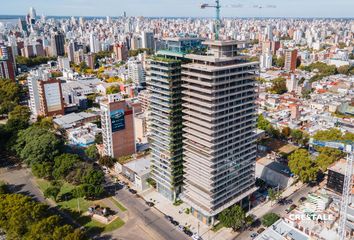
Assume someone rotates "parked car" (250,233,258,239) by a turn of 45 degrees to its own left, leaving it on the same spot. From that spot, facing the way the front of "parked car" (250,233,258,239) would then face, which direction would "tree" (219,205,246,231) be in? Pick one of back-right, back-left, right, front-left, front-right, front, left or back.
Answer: left

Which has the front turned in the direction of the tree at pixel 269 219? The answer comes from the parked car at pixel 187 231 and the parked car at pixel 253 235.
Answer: the parked car at pixel 253 235

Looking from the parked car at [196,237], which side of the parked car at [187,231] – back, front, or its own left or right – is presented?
back

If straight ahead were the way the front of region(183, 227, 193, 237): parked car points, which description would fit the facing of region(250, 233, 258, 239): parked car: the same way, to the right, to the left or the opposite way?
to the right

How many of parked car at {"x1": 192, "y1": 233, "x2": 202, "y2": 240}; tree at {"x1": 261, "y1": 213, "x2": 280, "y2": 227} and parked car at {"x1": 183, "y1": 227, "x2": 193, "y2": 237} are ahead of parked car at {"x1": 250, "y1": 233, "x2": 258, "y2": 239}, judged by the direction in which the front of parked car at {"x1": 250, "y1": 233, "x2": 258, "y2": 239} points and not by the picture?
1

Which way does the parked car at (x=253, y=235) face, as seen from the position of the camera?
facing away from the viewer and to the right of the viewer

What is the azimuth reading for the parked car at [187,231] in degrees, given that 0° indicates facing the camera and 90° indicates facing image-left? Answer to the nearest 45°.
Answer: approximately 135°

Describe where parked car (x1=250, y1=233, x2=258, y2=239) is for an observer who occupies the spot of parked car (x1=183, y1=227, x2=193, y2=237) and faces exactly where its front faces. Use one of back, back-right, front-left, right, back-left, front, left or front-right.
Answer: back-right

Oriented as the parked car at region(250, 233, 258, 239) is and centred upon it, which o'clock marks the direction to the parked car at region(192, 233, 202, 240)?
the parked car at region(192, 233, 202, 240) is roughly at 7 o'clock from the parked car at region(250, 233, 258, 239).

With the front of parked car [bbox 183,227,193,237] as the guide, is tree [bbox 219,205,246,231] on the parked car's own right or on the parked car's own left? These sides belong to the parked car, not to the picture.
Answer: on the parked car's own right
